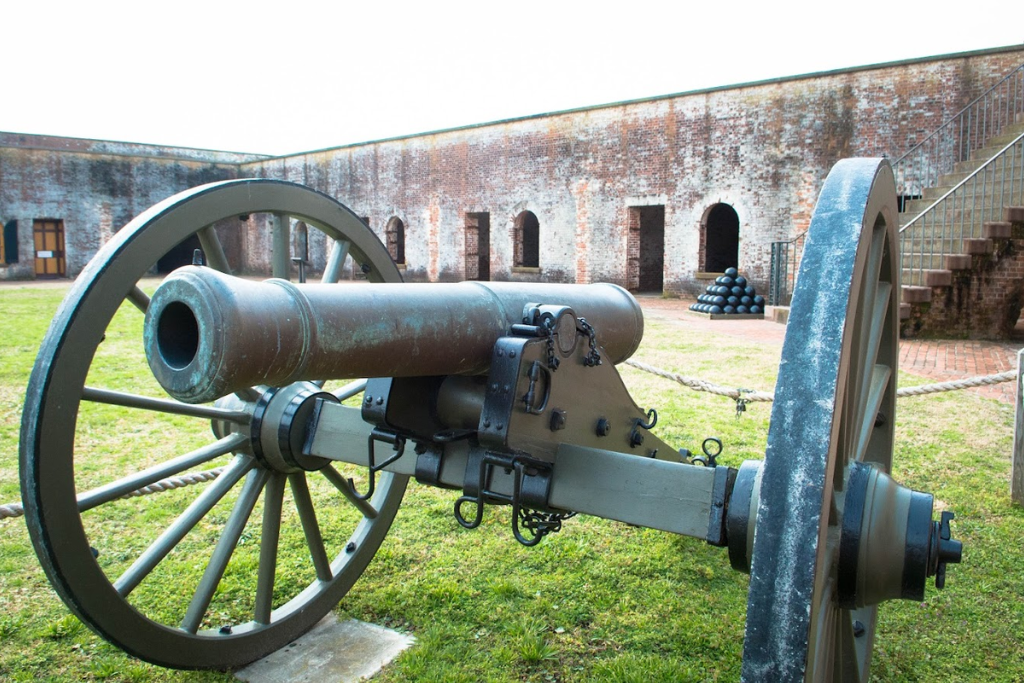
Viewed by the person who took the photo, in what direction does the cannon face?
facing the viewer and to the left of the viewer

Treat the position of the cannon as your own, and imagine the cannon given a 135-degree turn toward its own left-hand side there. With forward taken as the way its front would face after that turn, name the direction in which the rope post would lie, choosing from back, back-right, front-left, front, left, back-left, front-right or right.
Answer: front-left

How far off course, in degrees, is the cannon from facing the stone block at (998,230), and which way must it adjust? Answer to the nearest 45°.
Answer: approximately 180°

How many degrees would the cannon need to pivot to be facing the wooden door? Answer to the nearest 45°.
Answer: approximately 90° to its right

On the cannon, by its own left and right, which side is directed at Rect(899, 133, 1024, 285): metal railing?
back

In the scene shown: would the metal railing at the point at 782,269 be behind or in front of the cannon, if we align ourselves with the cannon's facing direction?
behind

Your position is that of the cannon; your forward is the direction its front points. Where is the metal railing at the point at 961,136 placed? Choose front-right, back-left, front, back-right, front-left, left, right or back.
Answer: back
